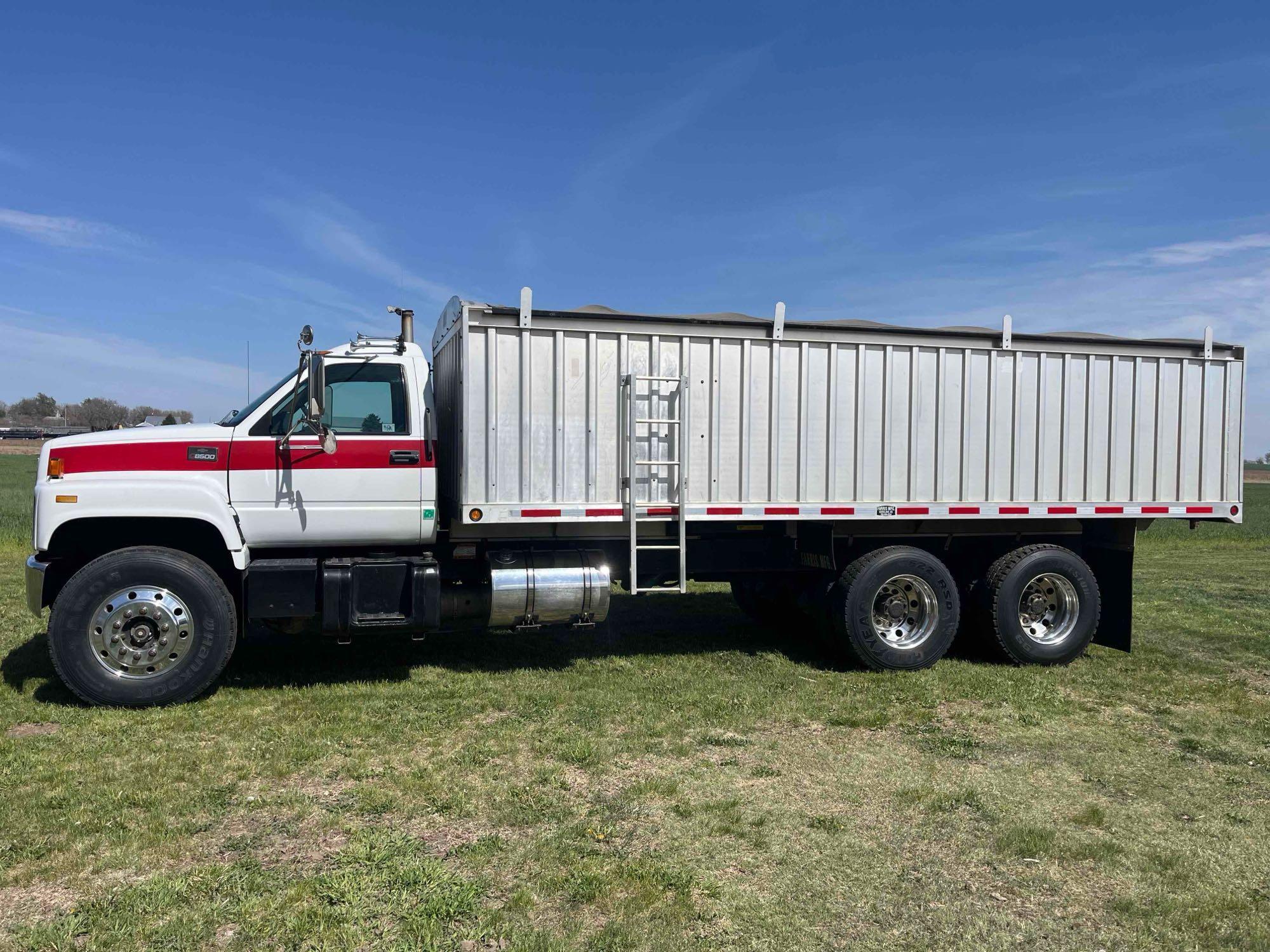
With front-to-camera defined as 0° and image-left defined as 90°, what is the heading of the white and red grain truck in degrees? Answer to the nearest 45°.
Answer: approximately 90°
